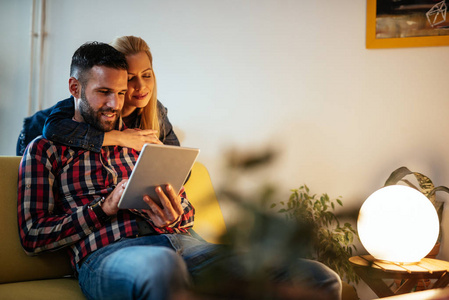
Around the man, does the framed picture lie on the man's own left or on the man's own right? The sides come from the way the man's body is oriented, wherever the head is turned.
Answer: on the man's own left

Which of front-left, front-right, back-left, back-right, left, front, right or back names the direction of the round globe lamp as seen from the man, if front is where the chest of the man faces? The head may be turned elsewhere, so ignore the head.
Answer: front-left

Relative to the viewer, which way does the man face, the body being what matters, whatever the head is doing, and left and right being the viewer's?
facing the viewer and to the right of the viewer

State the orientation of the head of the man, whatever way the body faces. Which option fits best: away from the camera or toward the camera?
toward the camera

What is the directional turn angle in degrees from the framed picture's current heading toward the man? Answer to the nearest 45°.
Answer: approximately 45° to its right

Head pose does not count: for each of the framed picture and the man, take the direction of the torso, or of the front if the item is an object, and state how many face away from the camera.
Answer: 0

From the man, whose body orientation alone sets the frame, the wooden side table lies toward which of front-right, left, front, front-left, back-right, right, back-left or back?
front-left

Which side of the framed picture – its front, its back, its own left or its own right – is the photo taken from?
front

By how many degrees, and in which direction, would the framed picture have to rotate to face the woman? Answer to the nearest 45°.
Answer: approximately 45° to its right
